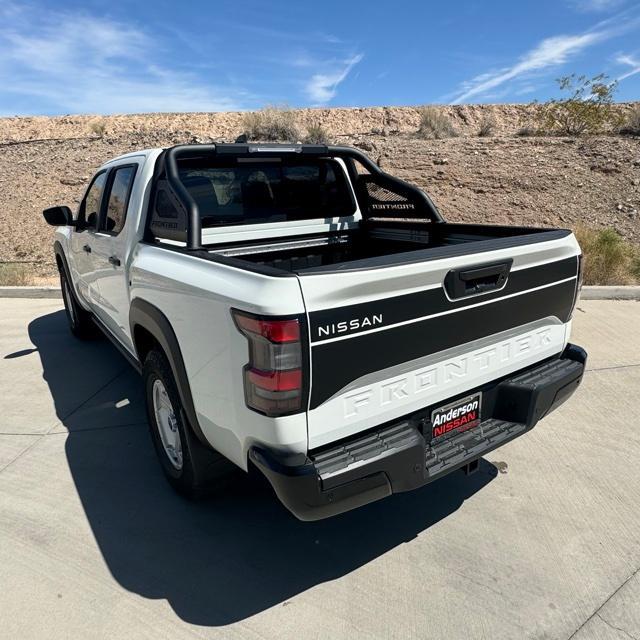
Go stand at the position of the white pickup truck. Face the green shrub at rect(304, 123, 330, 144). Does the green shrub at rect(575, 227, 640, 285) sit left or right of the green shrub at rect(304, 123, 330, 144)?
right

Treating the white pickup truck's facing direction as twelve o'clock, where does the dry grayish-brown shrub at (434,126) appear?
The dry grayish-brown shrub is roughly at 2 o'clock from the white pickup truck.

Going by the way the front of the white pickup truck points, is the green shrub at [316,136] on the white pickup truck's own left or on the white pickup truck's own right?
on the white pickup truck's own right

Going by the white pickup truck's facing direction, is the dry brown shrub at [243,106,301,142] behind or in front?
in front

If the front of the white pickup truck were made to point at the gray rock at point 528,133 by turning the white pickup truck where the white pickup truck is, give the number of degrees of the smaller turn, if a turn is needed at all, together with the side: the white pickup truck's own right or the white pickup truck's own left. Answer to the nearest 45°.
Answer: approximately 90° to the white pickup truck's own right

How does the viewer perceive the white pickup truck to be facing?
facing away from the viewer and to the left of the viewer

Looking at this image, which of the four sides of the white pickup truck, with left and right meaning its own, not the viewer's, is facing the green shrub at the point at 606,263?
right
